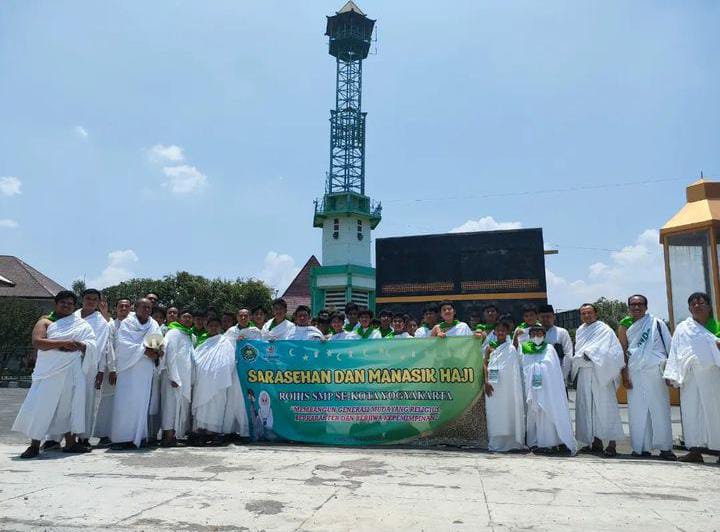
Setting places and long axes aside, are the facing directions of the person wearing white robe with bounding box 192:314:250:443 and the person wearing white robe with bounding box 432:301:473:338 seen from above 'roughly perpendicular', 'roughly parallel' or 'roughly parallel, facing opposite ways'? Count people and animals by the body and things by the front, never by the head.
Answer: roughly parallel

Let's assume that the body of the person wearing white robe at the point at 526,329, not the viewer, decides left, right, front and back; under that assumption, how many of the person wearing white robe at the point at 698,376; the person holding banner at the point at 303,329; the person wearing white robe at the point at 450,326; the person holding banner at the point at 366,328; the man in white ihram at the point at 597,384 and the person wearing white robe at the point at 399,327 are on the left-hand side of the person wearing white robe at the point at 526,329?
2

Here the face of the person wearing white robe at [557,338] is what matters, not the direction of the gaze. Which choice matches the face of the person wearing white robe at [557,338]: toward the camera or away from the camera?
toward the camera

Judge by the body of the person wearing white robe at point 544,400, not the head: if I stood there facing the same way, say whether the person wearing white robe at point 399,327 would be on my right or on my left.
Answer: on my right

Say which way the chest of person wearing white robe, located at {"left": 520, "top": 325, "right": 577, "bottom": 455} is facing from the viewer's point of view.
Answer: toward the camera

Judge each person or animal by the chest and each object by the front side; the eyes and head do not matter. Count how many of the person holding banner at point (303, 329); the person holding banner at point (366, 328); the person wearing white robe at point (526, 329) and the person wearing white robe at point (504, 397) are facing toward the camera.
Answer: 4

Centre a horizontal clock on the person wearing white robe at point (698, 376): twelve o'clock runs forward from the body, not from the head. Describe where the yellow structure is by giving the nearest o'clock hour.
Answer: The yellow structure is roughly at 6 o'clock from the person wearing white robe.

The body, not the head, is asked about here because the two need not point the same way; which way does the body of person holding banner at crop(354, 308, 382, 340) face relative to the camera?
toward the camera

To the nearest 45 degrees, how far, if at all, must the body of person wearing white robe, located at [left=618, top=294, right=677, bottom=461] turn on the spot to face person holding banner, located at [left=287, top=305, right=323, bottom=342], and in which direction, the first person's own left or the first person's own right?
approximately 90° to the first person's own right

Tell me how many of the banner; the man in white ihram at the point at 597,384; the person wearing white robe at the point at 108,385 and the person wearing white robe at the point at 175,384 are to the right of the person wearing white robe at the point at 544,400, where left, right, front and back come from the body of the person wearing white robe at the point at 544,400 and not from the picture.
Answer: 3

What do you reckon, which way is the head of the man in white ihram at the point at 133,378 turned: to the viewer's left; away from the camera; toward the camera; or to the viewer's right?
toward the camera

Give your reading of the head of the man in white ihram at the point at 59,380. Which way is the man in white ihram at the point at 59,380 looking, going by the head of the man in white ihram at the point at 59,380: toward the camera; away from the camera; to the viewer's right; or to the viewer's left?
toward the camera

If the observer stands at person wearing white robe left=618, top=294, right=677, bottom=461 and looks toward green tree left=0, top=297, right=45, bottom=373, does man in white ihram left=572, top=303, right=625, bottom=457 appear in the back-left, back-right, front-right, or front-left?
front-left

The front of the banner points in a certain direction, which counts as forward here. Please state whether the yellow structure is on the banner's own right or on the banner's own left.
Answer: on the banner's own left

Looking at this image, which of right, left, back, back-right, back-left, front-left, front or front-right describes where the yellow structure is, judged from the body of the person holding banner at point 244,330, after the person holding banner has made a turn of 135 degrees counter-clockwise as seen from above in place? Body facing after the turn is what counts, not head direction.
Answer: front-right
